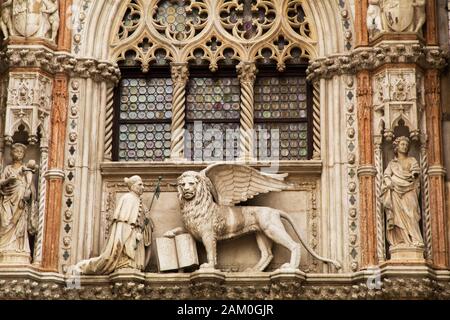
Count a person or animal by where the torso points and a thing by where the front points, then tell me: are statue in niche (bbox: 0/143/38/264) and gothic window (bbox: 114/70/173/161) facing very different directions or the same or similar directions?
same or similar directions

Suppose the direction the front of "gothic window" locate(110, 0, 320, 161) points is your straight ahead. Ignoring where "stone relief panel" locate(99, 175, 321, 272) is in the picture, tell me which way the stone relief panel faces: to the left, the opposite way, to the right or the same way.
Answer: the same way

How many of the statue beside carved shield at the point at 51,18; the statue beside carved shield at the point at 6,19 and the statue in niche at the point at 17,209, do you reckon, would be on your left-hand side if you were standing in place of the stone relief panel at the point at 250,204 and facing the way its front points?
0

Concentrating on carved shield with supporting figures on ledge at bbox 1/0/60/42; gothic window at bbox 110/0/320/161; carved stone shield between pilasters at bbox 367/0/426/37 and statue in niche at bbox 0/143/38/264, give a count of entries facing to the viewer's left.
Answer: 0

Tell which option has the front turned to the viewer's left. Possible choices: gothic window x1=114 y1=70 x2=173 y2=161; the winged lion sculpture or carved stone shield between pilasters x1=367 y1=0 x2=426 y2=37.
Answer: the winged lion sculpture

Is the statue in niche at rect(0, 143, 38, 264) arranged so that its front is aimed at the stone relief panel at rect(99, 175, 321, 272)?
no

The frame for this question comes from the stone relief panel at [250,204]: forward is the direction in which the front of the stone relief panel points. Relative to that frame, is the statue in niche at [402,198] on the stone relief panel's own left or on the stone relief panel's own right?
on the stone relief panel's own left

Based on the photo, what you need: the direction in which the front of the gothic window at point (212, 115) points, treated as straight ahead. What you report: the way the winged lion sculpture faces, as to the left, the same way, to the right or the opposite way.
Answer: to the right

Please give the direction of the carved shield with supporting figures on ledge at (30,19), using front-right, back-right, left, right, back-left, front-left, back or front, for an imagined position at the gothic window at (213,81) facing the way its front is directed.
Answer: right

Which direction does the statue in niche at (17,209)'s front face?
toward the camera

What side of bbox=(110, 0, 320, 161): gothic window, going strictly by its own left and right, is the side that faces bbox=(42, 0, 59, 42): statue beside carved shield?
right

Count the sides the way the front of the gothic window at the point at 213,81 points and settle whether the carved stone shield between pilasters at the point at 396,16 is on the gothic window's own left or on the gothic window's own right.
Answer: on the gothic window's own left

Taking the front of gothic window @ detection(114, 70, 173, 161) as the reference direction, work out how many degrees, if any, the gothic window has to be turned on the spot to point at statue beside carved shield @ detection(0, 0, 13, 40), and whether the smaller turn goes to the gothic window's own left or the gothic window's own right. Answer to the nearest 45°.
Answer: approximately 90° to the gothic window's own right

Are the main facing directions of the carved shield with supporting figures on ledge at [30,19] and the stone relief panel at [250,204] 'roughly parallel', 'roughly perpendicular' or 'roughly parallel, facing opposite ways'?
roughly parallel

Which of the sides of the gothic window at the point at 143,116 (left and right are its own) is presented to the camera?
front

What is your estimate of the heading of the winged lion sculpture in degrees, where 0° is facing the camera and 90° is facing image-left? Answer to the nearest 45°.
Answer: approximately 90°

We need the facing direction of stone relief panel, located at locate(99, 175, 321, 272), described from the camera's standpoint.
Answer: facing the viewer

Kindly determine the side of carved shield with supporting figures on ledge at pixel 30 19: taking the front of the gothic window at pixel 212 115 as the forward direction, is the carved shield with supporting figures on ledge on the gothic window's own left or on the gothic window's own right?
on the gothic window's own right

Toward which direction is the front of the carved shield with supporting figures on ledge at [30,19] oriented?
toward the camera

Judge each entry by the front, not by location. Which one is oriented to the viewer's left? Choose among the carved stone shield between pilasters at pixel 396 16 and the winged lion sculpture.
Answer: the winged lion sculpture
